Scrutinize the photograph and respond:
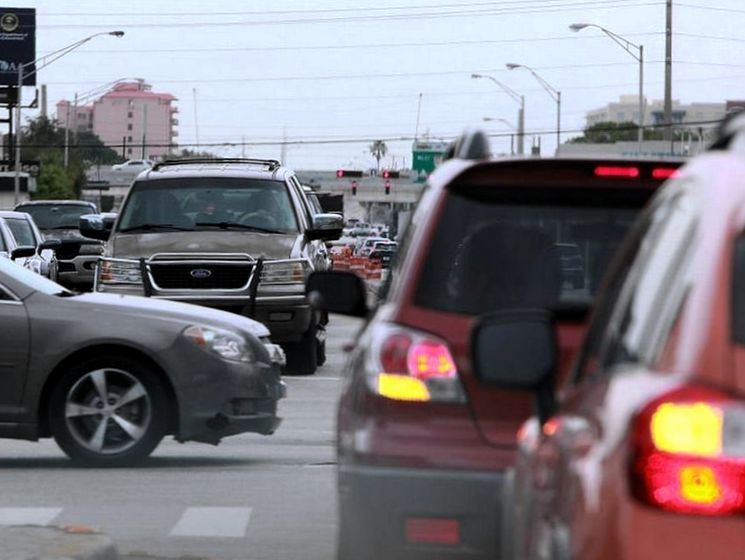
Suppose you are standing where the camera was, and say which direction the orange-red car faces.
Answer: facing away from the viewer and to the left of the viewer

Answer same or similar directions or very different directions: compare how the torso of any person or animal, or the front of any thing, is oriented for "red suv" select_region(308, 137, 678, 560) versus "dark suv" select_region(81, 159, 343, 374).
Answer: very different directions

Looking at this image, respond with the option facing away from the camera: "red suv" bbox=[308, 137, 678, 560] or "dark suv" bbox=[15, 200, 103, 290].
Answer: the red suv

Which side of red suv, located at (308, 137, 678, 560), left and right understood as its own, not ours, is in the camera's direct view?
back

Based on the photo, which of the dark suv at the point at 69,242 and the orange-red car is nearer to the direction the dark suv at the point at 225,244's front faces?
the orange-red car

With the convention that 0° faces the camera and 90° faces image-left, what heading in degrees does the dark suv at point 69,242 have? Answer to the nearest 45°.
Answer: approximately 0°
